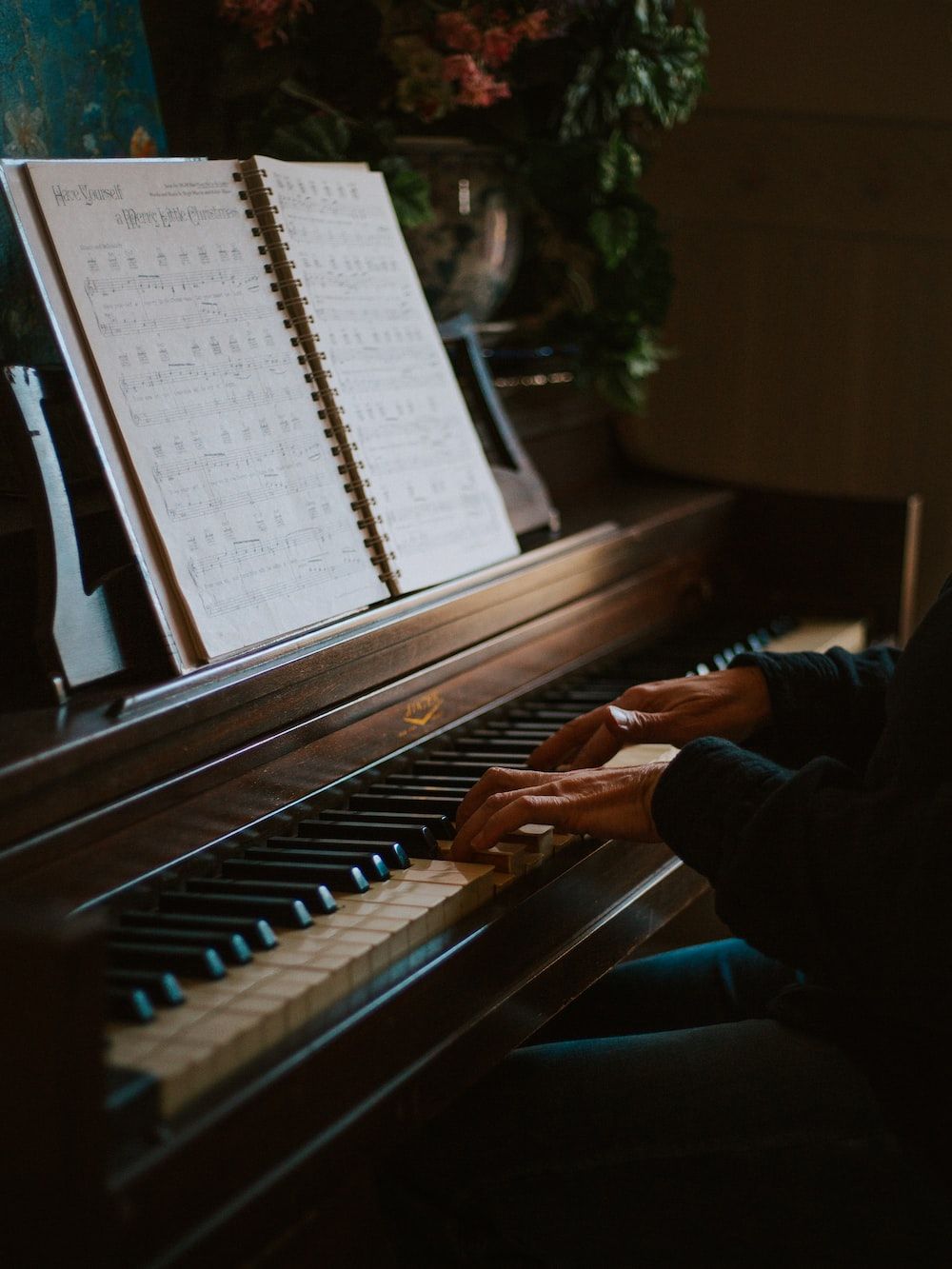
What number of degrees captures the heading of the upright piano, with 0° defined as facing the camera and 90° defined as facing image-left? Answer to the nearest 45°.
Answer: approximately 315°

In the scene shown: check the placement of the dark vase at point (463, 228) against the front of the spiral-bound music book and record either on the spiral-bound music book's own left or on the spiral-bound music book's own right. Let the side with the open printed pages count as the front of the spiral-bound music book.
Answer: on the spiral-bound music book's own left

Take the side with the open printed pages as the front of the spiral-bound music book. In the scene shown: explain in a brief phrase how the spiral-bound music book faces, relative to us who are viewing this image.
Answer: facing the viewer and to the right of the viewer
